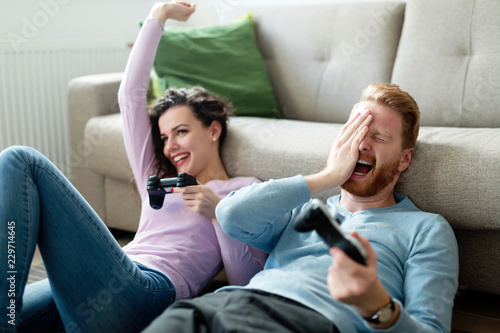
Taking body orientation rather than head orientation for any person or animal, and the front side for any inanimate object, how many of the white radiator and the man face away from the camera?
0

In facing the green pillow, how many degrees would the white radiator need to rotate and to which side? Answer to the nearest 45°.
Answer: approximately 45° to its left

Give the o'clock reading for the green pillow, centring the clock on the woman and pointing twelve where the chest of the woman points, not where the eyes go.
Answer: The green pillow is roughly at 5 o'clock from the woman.

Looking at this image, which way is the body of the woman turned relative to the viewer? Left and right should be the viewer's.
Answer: facing the viewer and to the left of the viewer

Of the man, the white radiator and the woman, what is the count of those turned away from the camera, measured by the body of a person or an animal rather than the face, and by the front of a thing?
0

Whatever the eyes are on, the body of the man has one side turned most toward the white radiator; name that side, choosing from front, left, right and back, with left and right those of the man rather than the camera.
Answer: right

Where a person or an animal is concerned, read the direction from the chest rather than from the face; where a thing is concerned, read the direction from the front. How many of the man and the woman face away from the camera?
0

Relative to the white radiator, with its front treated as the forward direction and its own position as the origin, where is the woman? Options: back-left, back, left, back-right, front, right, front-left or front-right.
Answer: front

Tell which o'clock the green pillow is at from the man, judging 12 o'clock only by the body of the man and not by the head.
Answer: The green pillow is roughly at 4 o'clock from the man.

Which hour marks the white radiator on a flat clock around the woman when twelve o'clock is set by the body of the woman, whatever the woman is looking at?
The white radiator is roughly at 4 o'clock from the woman.

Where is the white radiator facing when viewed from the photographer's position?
facing the viewer
